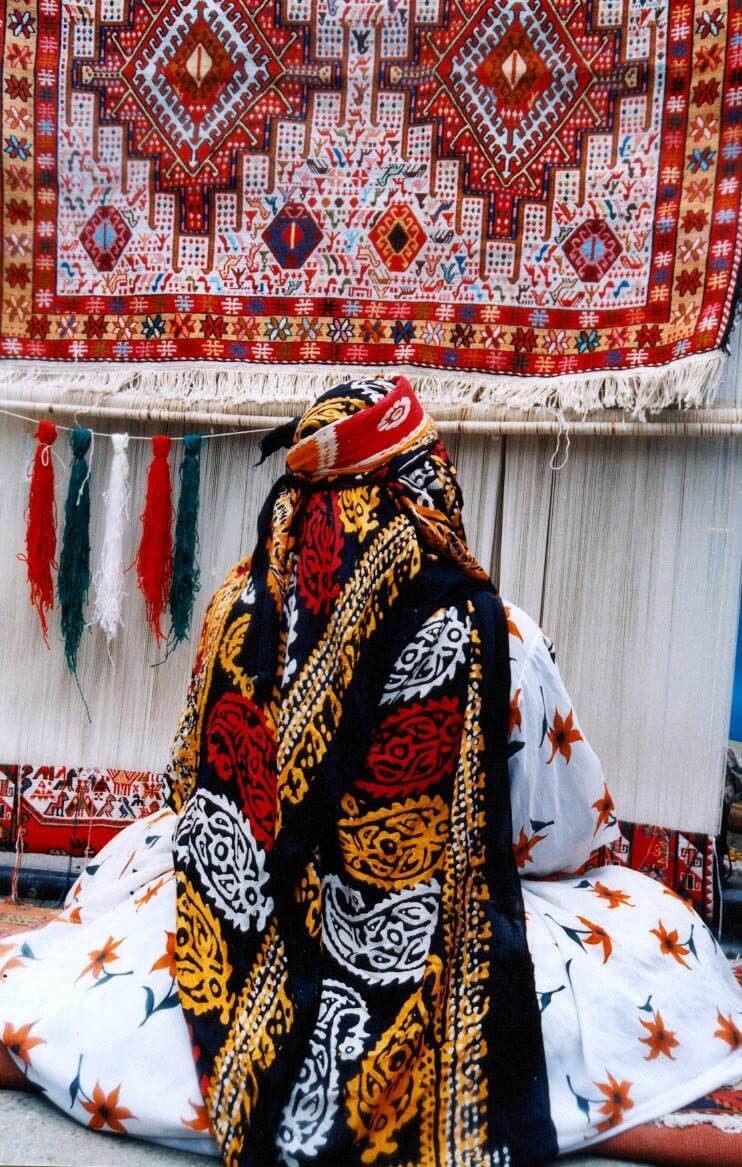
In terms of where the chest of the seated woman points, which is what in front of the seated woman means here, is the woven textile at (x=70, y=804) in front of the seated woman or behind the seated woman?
in front

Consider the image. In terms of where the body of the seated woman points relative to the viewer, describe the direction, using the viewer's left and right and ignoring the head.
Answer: facing away from the viewer

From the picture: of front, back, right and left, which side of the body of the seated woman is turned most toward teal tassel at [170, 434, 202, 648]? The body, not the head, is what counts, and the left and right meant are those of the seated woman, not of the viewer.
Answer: front

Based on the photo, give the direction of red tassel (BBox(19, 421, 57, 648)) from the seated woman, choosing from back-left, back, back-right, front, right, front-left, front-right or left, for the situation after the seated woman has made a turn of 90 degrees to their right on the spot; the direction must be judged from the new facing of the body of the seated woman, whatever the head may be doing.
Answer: back-left

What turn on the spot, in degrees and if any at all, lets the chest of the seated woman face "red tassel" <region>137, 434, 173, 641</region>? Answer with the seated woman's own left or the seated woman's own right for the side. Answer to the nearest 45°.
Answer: approximately 45° to the seated woman's own left

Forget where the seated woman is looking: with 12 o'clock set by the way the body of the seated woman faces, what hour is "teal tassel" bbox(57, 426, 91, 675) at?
The teal tassel is roughly at 11 o'clock from the seated woman.
